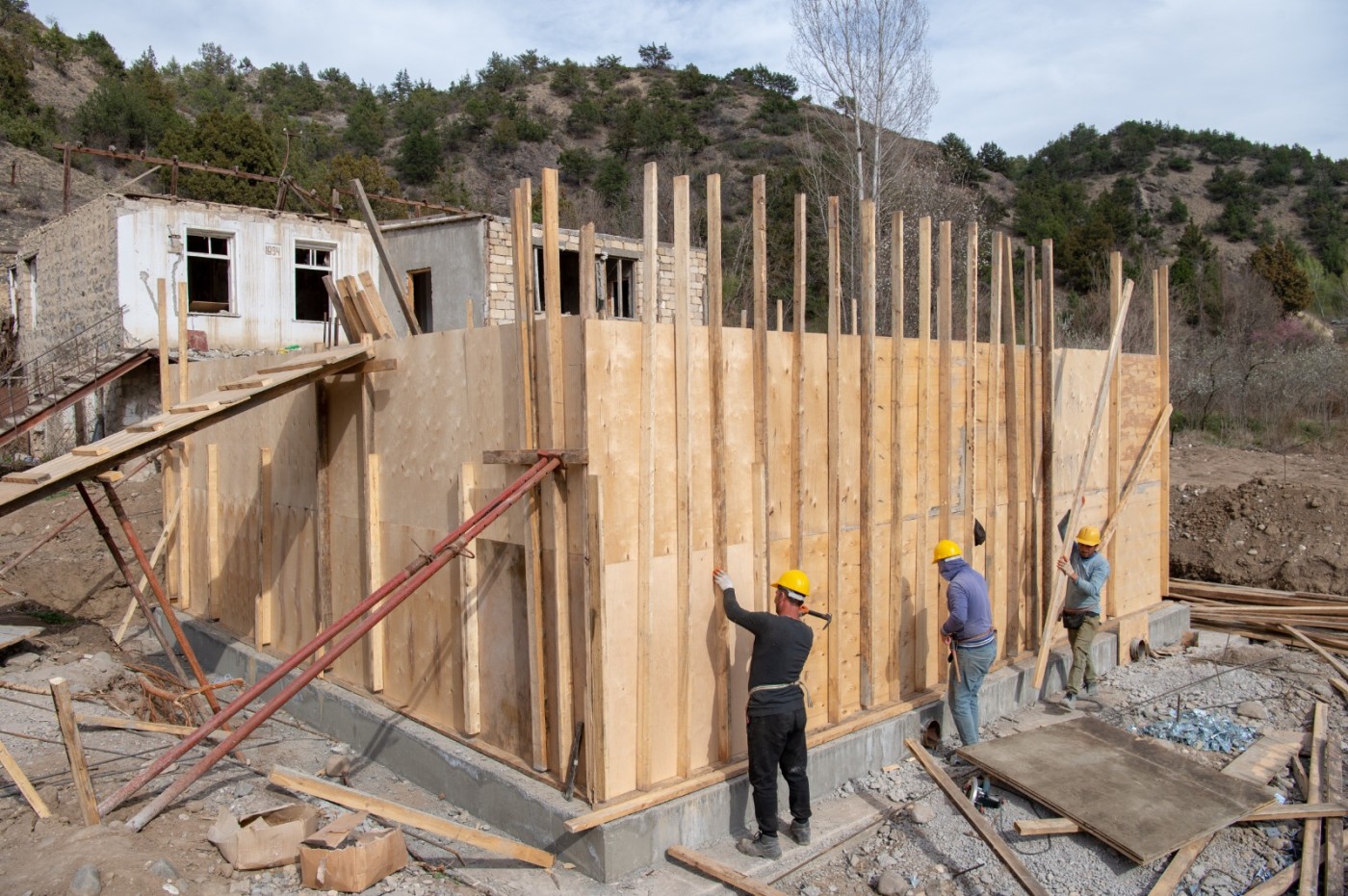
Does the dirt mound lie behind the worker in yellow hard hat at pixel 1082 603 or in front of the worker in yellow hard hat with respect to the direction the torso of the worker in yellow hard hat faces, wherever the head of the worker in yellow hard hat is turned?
behind

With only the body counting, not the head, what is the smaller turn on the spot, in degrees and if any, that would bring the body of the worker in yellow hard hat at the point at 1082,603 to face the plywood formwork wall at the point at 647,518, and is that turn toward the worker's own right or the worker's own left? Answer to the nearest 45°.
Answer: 0° — they already face it

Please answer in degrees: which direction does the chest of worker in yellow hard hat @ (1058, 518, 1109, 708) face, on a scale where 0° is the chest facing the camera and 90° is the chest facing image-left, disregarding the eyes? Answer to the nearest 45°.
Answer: approximately 45°

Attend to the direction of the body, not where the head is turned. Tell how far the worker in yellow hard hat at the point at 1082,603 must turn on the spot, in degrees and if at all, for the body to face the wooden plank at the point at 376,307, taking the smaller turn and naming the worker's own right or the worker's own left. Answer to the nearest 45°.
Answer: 0° — they already face it

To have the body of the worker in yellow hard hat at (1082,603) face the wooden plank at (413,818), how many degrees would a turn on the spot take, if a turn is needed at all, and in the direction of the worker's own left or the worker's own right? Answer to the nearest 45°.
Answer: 0° — they already face it
